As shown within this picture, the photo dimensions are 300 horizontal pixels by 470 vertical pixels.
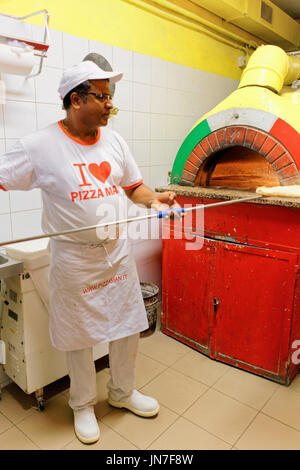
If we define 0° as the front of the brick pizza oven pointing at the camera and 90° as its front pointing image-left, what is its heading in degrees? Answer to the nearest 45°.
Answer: approximately 45°

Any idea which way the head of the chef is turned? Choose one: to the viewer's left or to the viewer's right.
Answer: to the viewer's right

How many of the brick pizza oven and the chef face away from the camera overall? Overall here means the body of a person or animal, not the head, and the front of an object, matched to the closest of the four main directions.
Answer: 0

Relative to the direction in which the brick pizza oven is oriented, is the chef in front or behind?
in front

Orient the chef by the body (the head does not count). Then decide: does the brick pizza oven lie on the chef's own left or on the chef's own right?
on the chef's own left

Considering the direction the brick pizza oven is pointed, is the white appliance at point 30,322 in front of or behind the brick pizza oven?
in front
